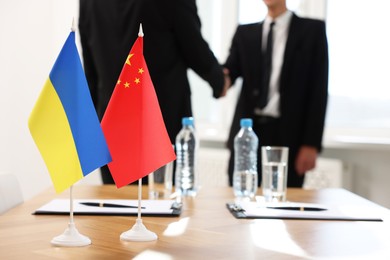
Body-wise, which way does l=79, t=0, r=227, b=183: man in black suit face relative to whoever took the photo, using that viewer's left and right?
facing away from the viewer and to the right of the viewer

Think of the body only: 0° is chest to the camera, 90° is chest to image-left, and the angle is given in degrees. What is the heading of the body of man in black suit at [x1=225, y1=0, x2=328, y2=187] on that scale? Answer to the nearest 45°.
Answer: approximately 45°

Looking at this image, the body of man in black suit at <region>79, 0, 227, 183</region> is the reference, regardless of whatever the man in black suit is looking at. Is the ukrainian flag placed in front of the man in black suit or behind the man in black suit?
behind

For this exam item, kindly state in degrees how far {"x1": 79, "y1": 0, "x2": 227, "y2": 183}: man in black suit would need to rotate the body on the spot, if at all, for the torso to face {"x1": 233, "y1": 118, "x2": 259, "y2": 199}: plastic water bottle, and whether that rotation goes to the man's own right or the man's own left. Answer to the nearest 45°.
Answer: approximately 90° to the man's own right

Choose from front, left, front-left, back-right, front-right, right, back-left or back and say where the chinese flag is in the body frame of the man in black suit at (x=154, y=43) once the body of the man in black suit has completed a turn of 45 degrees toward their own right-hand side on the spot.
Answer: right

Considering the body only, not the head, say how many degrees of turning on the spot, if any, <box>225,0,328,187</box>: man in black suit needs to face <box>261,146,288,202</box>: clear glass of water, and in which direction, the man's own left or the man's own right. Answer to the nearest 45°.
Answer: approximately 45° to the man's own left

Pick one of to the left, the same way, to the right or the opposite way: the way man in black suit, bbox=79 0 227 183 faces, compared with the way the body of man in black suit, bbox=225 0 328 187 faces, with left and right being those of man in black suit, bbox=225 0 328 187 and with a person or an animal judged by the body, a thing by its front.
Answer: the opposite way

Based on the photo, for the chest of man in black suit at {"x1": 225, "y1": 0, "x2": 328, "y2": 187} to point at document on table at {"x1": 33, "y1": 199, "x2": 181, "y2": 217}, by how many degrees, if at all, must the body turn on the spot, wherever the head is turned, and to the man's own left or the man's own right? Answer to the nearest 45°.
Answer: approximately 45° to the man's own left

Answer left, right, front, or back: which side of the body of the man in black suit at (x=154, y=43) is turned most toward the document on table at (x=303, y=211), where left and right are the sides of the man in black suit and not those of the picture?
right
